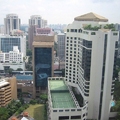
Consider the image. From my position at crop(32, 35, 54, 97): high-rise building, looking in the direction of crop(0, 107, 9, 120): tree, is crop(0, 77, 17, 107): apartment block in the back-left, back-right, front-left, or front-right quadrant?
front-right

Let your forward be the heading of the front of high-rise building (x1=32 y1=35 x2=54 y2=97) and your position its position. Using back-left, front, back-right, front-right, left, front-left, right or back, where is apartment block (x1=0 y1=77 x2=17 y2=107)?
front-right

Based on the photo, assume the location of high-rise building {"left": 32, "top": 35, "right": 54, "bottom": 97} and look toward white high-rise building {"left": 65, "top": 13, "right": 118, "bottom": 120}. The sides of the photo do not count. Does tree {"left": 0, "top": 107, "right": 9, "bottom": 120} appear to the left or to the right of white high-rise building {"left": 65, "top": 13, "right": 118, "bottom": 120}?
right

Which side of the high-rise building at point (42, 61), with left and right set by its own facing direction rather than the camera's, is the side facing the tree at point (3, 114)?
front

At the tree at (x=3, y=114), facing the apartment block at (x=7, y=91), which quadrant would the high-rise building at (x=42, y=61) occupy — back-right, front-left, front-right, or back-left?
front-right

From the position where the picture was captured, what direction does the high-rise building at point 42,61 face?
facing the viewer

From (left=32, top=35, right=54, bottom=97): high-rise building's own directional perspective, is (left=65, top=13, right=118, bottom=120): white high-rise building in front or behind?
in front
